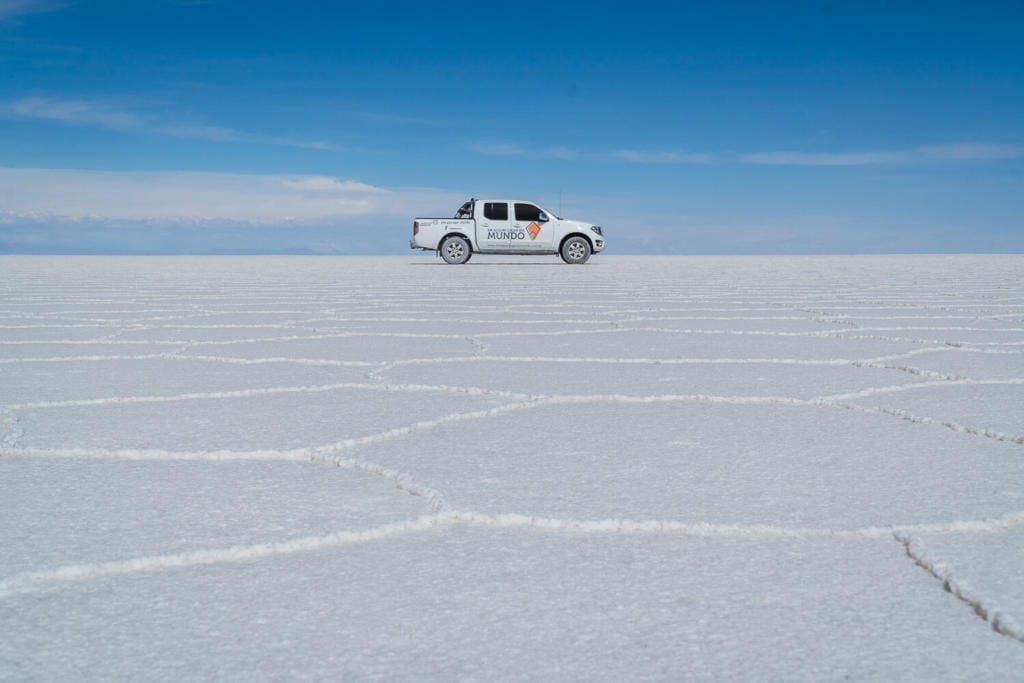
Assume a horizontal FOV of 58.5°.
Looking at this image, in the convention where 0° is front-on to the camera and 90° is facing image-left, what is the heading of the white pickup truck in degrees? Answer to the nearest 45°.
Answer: approximately 270°
